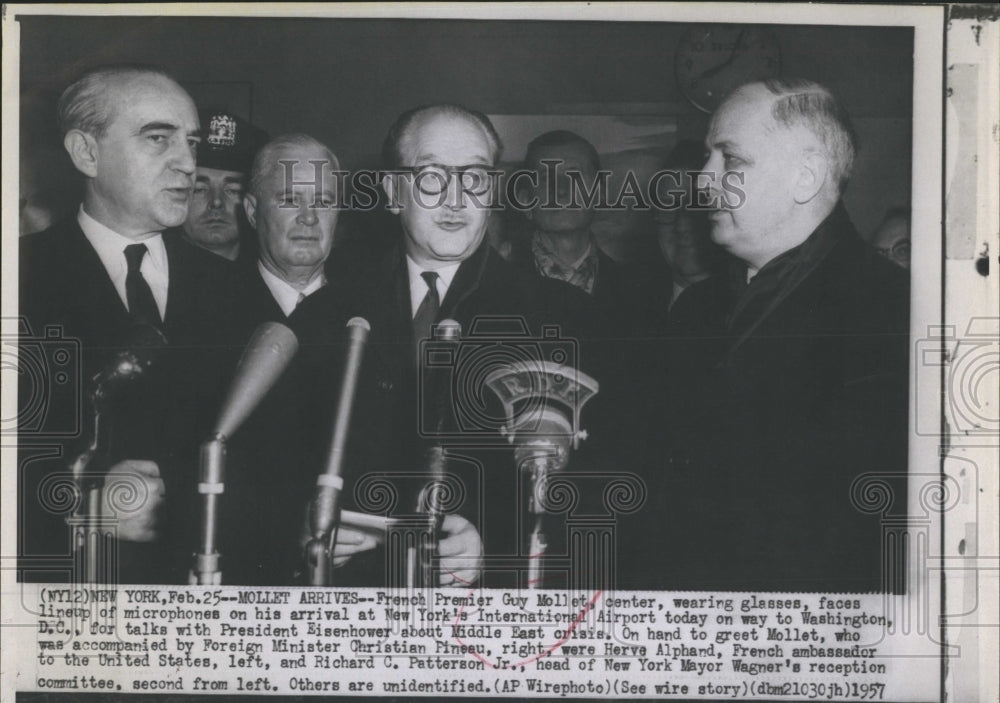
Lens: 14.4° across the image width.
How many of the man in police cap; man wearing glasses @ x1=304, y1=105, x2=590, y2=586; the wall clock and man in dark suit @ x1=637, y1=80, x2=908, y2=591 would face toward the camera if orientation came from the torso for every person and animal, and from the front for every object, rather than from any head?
3

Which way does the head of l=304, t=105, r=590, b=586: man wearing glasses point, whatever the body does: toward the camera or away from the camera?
toward the camera

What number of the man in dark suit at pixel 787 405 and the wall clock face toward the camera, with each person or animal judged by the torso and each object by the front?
1

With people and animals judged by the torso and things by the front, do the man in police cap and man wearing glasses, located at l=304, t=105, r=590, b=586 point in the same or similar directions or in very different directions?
same or similar directions

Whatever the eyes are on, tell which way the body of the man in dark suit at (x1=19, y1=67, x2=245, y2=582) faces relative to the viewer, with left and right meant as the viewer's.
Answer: facing the viewer and to the right of the viewer

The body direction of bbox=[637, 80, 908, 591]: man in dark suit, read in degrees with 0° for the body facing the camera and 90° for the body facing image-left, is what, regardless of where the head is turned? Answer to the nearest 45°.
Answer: approximately 90°

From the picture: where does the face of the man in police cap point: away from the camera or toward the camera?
toward the camera

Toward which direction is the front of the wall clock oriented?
toward the camera

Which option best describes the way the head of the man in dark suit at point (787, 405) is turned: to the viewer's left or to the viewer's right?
to the viewer's left

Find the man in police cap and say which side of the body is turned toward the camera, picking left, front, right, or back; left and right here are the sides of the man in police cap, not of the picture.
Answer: front
